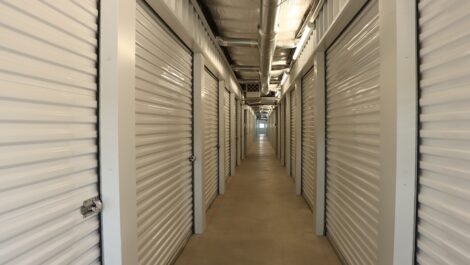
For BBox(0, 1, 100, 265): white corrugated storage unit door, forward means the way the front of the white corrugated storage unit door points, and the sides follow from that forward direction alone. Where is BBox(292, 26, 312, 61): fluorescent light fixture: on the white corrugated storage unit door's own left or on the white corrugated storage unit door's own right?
on the white corrugated storage unit door's own left

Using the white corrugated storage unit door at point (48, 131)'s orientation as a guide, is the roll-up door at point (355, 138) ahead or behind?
ahead

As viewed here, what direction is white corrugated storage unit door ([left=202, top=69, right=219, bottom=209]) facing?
to the viewer's right

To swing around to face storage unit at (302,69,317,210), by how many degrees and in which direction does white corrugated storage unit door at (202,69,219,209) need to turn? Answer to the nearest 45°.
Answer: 0° — it already faces it

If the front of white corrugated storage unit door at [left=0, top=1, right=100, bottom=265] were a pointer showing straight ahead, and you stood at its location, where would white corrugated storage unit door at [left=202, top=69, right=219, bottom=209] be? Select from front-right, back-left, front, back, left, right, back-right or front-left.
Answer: left

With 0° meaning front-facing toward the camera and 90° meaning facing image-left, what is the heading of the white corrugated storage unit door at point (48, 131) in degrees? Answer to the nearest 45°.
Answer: approximately 315°

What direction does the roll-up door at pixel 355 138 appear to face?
to the viewer's left

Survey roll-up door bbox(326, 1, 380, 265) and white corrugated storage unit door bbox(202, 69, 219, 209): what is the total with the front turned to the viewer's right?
1

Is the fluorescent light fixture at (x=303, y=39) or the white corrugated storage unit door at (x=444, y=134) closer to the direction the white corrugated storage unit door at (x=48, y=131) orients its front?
the white corrugated storage unit door

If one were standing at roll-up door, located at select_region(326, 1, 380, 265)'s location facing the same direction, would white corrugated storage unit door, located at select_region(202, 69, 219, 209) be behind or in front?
in front
